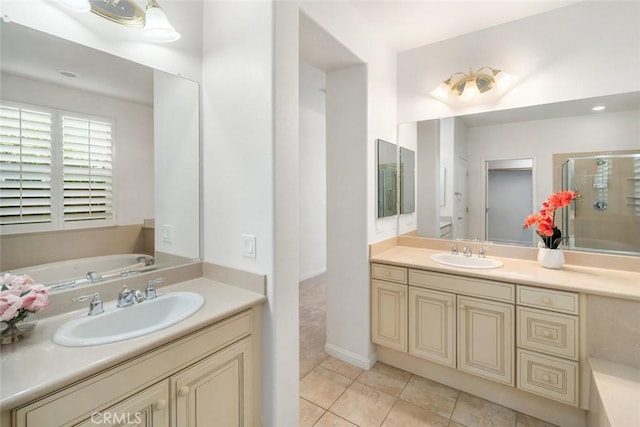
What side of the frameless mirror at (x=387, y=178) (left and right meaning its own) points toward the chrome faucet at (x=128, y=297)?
right

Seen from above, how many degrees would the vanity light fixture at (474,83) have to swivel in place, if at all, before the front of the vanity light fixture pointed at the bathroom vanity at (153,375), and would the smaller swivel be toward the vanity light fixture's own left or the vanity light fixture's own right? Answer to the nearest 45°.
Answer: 0° — it already faces it

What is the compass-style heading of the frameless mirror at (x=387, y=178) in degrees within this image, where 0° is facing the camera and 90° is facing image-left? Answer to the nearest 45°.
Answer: approximately 315°

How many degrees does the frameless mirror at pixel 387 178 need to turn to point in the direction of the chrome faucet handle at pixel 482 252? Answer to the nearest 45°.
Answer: approximately 45° to its left

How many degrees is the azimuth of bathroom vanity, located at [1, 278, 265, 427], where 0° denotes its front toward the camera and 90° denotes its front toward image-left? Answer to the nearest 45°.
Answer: approximately 315°

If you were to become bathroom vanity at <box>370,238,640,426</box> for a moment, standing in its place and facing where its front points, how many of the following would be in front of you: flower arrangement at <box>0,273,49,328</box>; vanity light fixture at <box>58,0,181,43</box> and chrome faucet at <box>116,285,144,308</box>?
3
